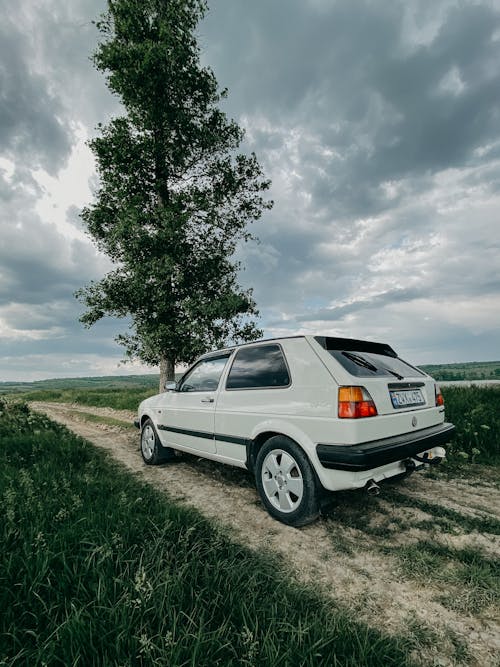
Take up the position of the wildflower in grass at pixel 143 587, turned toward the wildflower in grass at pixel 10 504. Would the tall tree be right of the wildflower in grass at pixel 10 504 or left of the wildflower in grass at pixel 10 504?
right

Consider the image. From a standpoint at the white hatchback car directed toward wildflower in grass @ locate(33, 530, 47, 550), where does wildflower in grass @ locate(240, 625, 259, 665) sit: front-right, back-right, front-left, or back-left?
front-left

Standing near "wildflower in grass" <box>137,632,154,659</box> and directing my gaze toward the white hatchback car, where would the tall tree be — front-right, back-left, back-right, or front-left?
front-left

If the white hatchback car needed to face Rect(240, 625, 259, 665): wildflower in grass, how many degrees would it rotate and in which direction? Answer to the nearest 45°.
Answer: approximately 135° to its left

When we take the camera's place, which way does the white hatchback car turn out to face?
facing away from the viewer and to the left of the viewer

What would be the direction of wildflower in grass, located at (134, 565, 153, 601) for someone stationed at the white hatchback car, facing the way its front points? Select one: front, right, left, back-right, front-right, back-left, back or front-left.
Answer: left

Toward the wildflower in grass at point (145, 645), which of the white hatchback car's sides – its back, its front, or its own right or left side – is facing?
left

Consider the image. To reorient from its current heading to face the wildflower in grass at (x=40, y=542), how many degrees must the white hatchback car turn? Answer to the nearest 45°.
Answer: approximately 90° to its left

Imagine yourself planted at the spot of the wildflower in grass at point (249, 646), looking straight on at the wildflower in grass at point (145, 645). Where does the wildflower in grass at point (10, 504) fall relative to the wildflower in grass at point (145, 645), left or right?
right

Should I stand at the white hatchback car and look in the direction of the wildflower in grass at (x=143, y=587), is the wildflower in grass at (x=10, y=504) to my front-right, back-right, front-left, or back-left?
front-right

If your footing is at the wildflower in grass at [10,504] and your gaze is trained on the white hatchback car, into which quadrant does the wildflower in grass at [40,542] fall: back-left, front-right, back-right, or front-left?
front-right

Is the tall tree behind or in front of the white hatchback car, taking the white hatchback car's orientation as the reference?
in front
